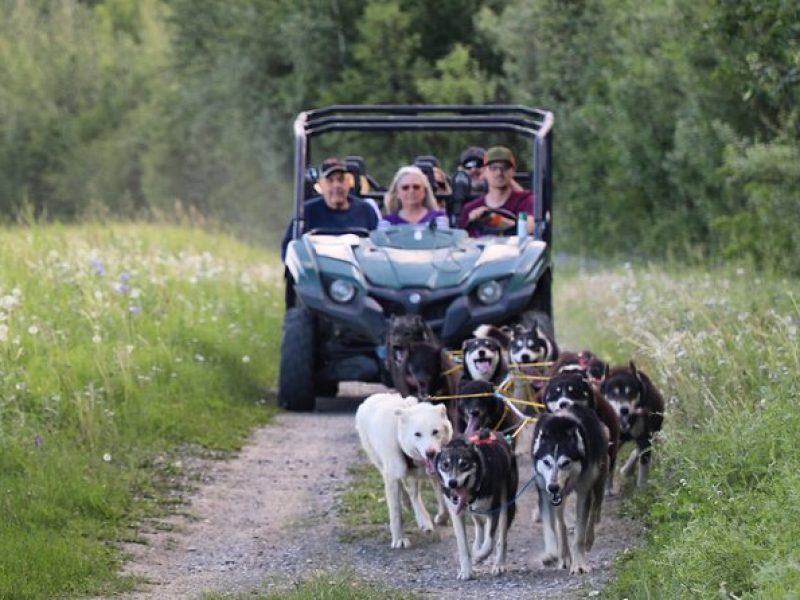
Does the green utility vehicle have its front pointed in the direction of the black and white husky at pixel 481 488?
yes

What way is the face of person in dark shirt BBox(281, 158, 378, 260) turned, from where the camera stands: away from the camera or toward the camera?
toward the camera

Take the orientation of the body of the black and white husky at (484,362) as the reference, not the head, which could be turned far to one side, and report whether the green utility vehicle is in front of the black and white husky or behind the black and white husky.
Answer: behind

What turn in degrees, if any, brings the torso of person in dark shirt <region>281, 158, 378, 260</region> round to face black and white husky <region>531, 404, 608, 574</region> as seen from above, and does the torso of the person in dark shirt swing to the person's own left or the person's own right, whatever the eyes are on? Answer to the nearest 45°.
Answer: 0° — they already face it

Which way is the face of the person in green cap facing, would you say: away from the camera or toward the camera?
toward the camera

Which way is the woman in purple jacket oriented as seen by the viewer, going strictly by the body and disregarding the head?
toward the camera

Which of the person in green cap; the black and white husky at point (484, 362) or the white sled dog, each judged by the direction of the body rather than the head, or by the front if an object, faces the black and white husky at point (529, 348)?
the person in green cap

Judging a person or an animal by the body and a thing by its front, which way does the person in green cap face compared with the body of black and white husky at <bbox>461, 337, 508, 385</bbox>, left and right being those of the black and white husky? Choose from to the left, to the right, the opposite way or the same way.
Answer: the same way

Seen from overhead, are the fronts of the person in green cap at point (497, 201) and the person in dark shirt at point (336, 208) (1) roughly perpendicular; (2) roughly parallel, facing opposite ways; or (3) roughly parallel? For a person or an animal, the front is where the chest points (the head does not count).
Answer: roughly parallel

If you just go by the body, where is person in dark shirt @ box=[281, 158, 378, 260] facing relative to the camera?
toward the camera

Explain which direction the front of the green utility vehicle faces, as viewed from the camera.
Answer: facing the viewer

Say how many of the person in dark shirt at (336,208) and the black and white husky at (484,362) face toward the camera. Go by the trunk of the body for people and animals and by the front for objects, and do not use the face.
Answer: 2

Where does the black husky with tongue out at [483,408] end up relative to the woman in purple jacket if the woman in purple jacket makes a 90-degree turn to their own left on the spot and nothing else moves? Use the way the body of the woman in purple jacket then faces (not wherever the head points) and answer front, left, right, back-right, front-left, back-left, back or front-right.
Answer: right

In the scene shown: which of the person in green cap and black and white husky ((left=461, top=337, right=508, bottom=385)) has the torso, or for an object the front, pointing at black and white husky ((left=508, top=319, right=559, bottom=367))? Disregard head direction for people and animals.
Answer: the person in green cap

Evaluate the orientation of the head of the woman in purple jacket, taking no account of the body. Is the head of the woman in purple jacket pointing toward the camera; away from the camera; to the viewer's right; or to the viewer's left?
toward the camera

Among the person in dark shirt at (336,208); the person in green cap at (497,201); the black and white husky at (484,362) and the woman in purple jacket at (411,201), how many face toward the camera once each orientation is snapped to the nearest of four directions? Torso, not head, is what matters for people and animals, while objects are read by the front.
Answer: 4

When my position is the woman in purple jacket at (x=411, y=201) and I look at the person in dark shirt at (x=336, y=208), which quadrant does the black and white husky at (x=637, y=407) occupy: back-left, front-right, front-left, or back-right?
back-left

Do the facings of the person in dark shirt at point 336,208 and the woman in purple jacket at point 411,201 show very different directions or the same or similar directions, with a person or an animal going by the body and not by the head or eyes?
same or similar directions
